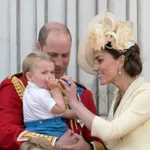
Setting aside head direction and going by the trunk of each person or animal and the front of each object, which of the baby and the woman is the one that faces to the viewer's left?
the woman

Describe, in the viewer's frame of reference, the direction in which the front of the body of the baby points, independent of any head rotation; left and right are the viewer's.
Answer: facing to the right of the viewer

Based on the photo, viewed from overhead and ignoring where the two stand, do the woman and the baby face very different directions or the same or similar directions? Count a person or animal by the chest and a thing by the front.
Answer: very different directions

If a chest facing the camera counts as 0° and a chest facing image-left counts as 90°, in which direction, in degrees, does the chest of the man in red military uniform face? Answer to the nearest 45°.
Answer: approximately 315°

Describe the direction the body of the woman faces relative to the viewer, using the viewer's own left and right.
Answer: facing to the left of the viewer

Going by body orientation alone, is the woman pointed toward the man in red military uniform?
yes

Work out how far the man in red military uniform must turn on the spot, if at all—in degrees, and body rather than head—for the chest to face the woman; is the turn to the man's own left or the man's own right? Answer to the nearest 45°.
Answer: approximately 45° to the man's own left
